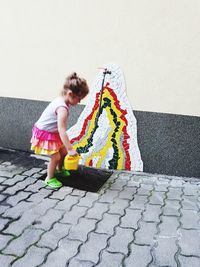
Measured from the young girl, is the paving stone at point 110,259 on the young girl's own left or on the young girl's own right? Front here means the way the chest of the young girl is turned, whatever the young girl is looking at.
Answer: on the young girl's own right

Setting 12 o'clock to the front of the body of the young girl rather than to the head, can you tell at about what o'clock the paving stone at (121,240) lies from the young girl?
The paving stone is roughly at 2 o'clock from the young girl.

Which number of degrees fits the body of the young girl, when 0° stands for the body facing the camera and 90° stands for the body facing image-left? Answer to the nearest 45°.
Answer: approximately 270°

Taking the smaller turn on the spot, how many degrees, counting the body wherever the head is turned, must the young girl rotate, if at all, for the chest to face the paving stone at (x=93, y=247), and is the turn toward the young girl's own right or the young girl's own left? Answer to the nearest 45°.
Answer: approximately 90° to the young girl's own right

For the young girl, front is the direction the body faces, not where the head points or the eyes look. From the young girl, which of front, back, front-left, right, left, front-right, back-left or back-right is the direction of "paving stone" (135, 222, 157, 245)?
front-right

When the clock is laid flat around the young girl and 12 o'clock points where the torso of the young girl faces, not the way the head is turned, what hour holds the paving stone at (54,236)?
The paving stone is roughly at 3 o'clock from the young girl.

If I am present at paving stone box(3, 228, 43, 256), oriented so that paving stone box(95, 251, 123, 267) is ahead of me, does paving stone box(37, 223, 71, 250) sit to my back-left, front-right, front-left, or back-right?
front-left

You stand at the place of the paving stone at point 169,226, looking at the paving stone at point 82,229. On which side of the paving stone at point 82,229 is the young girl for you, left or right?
right

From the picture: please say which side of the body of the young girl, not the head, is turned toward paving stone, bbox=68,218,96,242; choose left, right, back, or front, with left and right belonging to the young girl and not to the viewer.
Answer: right

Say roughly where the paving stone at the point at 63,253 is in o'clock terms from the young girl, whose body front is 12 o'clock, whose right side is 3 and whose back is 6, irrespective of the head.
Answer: The paving stone is roughly at 3 o'clock from the young girl.

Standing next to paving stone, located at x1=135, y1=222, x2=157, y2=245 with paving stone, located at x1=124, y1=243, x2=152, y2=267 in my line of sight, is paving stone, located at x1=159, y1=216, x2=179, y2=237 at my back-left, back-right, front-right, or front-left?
back-left

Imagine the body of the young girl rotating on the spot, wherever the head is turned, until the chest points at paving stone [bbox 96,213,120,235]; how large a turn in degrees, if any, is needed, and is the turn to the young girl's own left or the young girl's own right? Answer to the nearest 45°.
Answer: approximately 45° to the young girl's own right

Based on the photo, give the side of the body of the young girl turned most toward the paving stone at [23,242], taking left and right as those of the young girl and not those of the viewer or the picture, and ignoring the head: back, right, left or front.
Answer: right

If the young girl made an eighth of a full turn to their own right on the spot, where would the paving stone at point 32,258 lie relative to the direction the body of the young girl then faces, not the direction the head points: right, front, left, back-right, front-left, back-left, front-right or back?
front-right

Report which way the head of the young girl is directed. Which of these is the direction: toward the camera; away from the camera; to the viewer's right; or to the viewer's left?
to the viewer's right
